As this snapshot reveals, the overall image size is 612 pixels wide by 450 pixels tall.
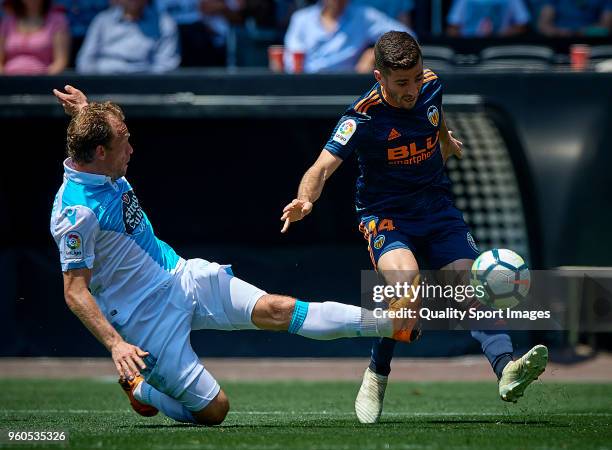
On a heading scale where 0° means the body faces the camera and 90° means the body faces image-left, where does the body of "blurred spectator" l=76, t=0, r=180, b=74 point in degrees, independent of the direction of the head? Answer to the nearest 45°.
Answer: approximately 0°

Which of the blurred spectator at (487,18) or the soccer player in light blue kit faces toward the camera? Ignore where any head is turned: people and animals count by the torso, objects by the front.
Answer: the blurred spectator

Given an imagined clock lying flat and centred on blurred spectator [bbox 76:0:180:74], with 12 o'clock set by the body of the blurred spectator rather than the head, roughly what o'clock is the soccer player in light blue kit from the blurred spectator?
The soccer player in light blue kit is roughly at 12 o'clock from the blurred spectator.

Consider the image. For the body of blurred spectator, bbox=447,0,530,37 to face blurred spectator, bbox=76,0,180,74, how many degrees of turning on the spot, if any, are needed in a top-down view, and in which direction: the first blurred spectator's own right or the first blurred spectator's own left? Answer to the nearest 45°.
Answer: approximately 90° to the first blurred spectator's own right

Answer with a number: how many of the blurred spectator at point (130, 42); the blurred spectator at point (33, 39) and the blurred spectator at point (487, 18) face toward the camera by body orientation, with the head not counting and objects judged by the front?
3

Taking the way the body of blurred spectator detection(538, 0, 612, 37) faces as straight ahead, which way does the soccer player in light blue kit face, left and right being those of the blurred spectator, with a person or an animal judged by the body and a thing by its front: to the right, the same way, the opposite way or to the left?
to the left

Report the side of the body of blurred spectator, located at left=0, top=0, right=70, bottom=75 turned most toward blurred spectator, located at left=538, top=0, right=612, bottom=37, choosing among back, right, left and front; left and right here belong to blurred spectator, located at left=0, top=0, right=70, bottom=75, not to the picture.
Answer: left

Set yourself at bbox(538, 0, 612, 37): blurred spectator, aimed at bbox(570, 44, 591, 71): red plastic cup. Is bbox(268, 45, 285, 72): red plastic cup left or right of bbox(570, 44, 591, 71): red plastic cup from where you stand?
right

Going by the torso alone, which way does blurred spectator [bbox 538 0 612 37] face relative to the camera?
toward the camera

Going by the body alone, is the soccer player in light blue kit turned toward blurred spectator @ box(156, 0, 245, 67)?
no

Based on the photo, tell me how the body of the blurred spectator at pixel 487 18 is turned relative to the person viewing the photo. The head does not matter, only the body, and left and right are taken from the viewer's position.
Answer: facing the viewer

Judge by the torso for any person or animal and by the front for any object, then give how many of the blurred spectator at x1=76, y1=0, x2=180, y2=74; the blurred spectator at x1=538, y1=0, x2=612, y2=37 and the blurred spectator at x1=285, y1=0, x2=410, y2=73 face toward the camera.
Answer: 3

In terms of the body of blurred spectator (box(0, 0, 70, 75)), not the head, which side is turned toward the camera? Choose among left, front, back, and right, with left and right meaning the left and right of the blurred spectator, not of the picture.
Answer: front

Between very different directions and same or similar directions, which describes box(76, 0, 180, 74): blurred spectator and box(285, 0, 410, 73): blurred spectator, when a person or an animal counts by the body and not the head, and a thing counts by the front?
same or similar directions

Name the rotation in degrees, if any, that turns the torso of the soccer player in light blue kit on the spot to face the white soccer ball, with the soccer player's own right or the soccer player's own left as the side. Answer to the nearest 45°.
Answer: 0° — they already face it

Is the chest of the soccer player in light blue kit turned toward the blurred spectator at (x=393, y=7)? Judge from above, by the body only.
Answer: no

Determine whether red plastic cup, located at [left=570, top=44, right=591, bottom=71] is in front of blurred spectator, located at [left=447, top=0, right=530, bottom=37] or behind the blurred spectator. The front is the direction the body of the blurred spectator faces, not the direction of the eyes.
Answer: in front

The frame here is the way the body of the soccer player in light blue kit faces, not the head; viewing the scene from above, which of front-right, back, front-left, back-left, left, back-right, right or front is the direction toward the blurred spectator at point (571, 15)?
front-left
